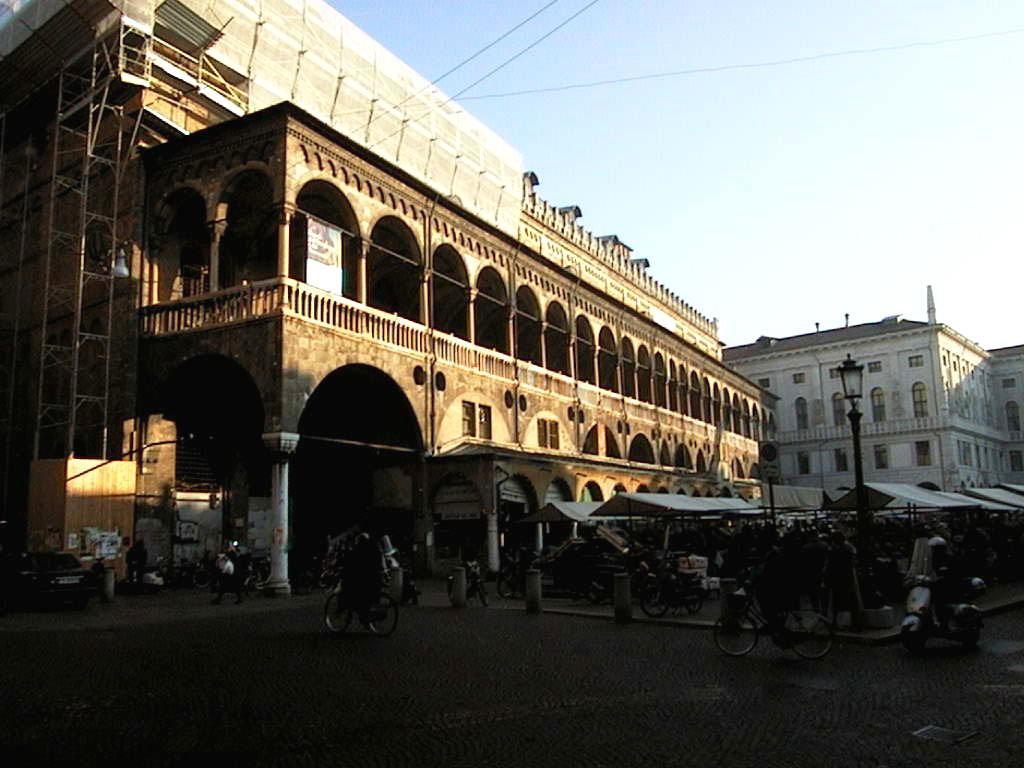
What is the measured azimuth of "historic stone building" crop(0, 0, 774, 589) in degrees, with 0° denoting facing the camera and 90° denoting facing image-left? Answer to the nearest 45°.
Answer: approximately 315°

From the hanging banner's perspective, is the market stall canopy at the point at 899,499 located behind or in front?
in front

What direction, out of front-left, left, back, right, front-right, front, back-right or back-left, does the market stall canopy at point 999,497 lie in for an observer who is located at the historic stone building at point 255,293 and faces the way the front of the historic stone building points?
front-left

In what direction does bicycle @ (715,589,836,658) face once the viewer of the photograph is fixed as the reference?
facing to the left of the viewer

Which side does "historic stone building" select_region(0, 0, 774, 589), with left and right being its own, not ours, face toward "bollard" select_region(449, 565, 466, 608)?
front
